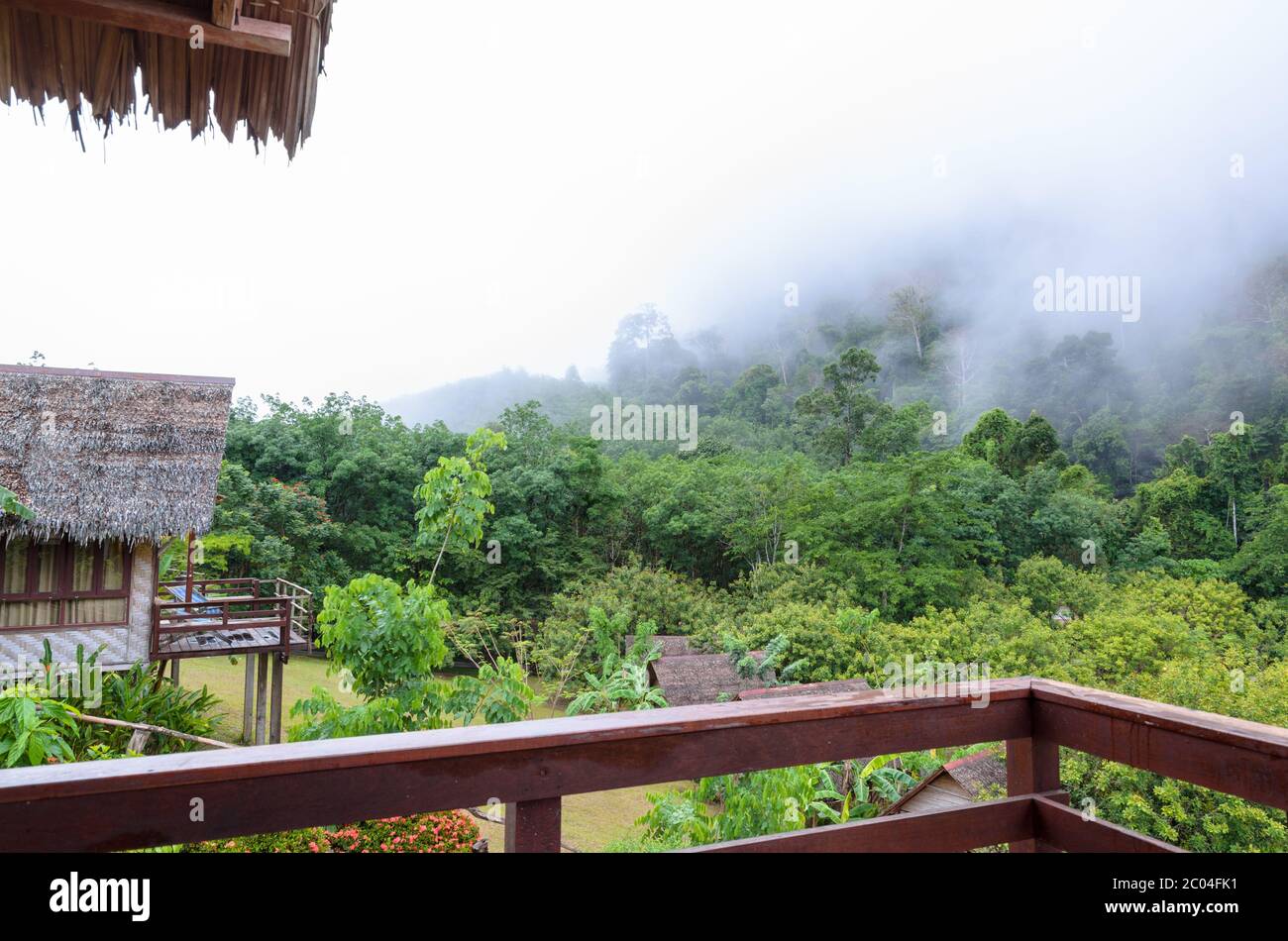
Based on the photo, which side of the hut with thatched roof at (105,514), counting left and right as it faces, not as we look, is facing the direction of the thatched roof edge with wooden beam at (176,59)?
right

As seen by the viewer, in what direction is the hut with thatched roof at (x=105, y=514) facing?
to the viewer's right

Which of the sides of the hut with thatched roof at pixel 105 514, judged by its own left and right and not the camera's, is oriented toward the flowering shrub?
right

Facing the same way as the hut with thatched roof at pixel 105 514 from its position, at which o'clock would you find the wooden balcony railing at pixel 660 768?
The wooden balcony railing is roughly at 3 o'clock from the hut with thatched roof.

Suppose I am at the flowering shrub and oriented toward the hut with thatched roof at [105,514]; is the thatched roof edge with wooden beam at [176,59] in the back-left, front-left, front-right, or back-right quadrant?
back-left
